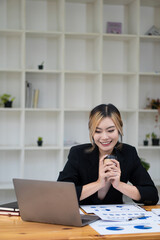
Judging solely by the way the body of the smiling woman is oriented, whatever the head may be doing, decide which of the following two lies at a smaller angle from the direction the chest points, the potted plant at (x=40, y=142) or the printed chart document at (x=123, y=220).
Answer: the printed chart document

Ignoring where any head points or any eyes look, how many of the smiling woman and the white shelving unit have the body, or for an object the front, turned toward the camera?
2

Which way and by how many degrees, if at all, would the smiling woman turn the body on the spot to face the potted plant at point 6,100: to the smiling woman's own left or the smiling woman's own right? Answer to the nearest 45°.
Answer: approximately 135° to the smiling woman's own right

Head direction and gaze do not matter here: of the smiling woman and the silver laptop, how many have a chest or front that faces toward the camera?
1

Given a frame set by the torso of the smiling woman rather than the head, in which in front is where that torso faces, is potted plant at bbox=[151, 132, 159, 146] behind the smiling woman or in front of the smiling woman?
behind

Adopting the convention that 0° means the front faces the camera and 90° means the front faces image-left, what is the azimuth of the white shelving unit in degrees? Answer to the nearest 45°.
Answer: approximately 0°

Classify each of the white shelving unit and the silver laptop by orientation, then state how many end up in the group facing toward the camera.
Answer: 1

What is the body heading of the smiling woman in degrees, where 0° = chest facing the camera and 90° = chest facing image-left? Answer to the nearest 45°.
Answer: approximately 0°

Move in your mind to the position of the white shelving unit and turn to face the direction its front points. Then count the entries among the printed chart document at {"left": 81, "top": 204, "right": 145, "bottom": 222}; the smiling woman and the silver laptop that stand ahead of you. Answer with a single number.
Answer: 3

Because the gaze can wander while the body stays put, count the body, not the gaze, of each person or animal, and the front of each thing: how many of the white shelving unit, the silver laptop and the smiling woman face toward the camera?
2

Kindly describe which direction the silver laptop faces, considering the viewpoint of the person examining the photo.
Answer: facing away from the viewer and to the right of the viewer
